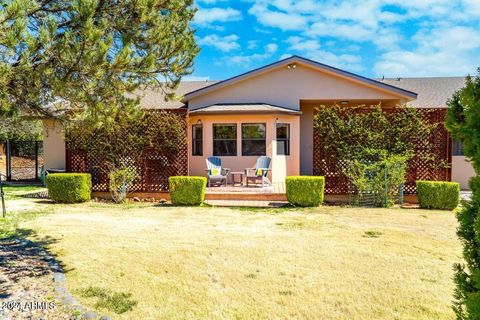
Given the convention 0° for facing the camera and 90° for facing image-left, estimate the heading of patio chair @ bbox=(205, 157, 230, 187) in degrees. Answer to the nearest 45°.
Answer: approximately 315°

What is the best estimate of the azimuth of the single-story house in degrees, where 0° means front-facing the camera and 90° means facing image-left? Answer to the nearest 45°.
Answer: approximately 0°

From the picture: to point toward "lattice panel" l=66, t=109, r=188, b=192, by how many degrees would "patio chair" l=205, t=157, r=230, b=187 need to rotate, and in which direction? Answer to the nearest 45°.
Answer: approximately 90° to its right

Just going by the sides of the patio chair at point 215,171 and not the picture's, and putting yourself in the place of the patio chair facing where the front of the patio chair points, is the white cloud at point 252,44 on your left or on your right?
on your left

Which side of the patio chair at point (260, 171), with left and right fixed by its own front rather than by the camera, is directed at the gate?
right

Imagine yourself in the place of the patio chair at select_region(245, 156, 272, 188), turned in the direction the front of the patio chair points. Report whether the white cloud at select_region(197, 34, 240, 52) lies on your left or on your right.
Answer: on your right

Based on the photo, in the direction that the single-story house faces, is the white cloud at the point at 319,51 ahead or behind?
behind

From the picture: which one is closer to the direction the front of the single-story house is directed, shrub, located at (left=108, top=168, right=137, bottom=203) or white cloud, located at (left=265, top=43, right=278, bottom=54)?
the shrub
